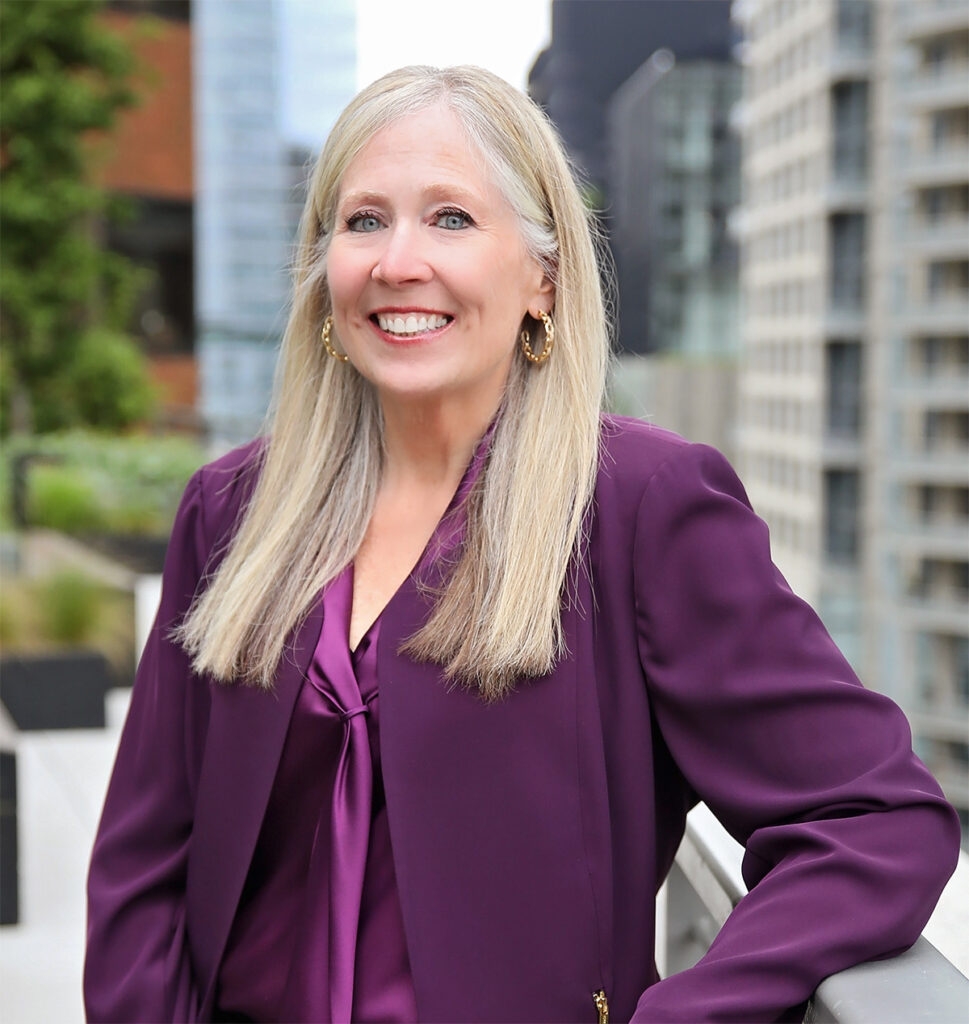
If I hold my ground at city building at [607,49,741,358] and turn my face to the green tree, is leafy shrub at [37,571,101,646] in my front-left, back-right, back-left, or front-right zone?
front-left

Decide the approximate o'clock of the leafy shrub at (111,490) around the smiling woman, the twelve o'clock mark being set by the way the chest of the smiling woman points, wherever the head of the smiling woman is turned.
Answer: The leafy shrub is roughly at 4 o'clock from the smiling woman.

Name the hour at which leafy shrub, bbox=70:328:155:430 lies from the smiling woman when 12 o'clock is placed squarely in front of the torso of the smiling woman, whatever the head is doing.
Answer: The leafy shrub is roughly at 4 o'clock from the smiling woman.

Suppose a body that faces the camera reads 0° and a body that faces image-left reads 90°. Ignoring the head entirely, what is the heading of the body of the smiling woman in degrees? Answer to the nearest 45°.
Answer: approximately 45°

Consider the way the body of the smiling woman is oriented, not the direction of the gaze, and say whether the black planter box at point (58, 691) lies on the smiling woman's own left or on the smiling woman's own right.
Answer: on the smiling woman's own right

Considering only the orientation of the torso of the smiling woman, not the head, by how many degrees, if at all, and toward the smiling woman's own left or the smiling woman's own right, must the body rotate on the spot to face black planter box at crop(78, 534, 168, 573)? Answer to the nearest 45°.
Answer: approximately 135° to the smiling woman's own right

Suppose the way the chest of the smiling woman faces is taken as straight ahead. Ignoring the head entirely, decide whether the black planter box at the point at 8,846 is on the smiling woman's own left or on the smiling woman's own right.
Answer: on the smiling woman's own right

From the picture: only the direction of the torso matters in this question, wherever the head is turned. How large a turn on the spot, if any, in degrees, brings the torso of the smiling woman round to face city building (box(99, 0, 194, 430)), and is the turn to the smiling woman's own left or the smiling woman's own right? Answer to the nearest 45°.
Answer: approximately 135° to the smiling woman's own right

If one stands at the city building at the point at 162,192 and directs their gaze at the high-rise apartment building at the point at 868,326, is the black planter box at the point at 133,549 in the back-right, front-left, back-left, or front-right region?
back-right

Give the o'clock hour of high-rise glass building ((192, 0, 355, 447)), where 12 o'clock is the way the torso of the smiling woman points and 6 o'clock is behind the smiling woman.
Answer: The high-rise glass building is roughly at 4 o'clock from the smiling woman.
